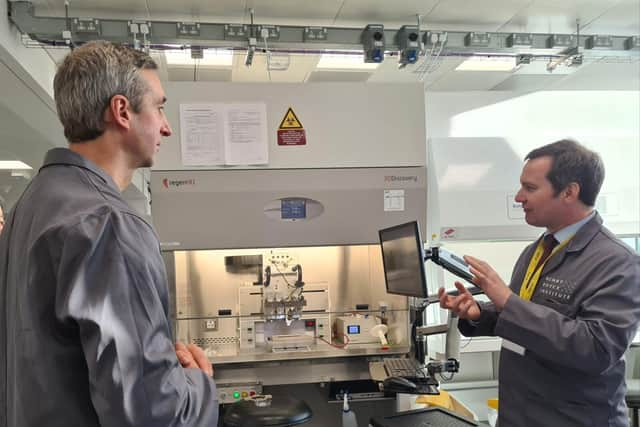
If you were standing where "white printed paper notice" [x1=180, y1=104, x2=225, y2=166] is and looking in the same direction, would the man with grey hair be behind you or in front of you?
in front

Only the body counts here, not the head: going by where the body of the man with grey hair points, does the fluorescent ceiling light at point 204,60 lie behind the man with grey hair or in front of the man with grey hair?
in front

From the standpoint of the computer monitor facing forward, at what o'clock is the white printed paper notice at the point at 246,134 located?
The white printed paper notice is roughly at 2 o'clock from the computer monitor.

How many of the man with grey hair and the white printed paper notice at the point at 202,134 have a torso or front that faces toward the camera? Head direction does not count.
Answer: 1

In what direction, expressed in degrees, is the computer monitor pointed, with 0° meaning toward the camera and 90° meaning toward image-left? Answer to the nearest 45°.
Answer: approximately 45°

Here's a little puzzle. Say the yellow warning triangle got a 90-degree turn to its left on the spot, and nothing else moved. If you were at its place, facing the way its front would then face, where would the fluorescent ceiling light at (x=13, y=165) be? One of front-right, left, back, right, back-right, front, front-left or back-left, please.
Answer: back-left

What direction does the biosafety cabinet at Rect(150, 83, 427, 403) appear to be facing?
toward the camera

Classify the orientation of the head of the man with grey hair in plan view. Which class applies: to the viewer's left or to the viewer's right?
to the viewer's right

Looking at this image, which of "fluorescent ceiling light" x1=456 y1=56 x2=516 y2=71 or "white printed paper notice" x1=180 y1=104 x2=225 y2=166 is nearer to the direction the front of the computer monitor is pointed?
the white printed paper notice

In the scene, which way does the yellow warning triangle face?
toward the camera
